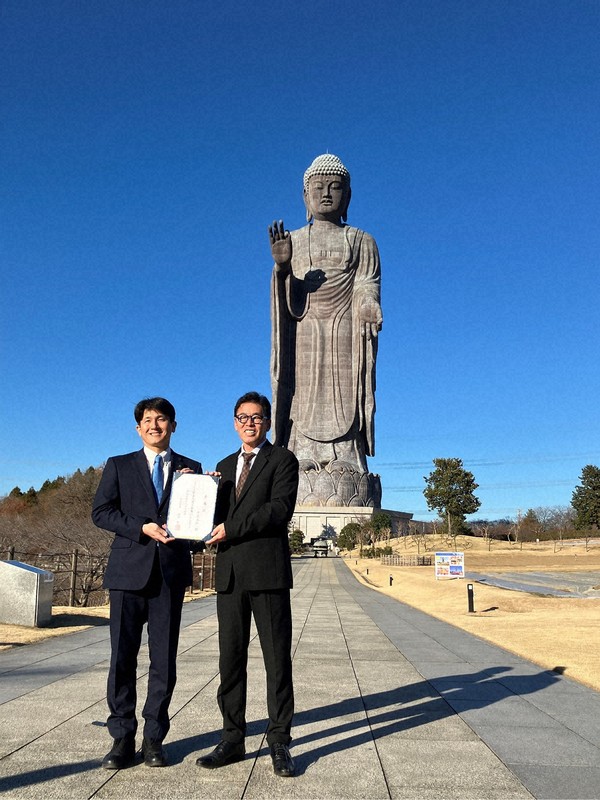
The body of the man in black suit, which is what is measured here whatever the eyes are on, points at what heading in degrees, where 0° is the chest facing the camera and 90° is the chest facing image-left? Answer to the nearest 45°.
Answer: approximately 45°

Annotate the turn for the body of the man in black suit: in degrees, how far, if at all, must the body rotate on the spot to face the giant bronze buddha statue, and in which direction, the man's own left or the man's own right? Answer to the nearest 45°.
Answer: approximately 135° to the man's own right

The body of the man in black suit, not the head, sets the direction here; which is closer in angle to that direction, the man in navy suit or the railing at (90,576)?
the man in navy suit

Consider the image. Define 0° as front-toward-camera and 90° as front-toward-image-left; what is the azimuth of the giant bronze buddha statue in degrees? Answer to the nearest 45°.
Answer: approximately 0°

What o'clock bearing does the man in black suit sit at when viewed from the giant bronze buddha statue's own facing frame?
The man in black suit is roughly at 12 o'clock from the giant bronze buddha statue.

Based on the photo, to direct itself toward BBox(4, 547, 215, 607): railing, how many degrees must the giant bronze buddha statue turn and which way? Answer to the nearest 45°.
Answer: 0° — it already faces it
